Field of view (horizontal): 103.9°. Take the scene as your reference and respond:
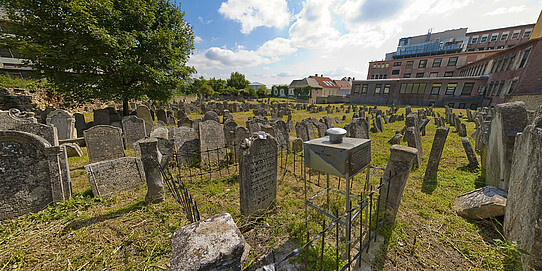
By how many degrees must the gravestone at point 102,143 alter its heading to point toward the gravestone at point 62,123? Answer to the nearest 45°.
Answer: approximately 180°

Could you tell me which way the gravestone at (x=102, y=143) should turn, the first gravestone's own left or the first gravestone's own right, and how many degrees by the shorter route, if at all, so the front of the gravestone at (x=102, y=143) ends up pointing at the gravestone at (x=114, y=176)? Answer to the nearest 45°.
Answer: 0° — it already faces it

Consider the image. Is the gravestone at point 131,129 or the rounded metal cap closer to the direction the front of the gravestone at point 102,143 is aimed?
the rounded metal cap

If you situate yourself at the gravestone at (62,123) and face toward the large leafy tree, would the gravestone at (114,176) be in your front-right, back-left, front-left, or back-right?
back-right

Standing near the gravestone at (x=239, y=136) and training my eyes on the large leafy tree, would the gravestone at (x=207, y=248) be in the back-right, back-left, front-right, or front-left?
back-left

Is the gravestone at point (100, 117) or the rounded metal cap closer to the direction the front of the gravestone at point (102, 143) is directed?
the rounded metal cap

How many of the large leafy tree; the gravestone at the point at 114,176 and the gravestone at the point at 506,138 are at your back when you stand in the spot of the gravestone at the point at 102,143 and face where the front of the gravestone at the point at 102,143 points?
1

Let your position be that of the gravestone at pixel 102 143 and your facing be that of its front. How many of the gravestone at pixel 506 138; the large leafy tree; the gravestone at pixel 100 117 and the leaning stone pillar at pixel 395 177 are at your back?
2

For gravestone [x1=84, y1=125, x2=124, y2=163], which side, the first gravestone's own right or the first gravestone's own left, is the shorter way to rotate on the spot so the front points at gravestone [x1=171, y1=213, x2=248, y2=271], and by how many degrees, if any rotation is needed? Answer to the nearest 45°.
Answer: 0° — it already faces it

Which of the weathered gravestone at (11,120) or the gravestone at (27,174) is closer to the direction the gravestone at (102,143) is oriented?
the gravestone

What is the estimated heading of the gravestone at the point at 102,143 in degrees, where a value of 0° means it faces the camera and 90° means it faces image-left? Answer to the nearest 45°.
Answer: approximately 0°

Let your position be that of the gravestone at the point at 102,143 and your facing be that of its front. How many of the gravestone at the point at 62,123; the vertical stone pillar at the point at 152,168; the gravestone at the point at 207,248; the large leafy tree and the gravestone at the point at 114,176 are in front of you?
3

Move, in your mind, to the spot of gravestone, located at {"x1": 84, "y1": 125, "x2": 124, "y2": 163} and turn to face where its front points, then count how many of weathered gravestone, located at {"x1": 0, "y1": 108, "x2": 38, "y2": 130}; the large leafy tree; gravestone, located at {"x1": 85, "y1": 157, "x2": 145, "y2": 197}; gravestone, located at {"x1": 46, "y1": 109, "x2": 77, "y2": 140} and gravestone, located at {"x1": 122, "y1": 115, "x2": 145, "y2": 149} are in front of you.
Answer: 1

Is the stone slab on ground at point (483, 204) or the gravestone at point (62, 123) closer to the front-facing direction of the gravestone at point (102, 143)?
the stone slab on ground

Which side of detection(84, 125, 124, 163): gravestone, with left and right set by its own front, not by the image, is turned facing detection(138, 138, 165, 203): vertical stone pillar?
front

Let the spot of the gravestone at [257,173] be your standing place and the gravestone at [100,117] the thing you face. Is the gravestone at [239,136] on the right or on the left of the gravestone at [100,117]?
right

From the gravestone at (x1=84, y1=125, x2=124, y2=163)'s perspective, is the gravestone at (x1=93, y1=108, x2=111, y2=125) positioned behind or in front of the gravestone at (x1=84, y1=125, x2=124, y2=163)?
behind
